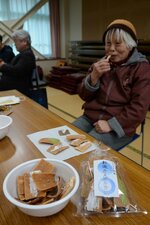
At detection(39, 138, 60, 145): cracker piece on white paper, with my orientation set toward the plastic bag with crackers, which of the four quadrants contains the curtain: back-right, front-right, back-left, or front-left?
back-left

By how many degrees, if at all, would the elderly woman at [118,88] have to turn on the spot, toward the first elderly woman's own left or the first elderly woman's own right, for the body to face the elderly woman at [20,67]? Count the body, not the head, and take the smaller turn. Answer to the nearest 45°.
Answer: approximately 90° to the first elderly woman's own right

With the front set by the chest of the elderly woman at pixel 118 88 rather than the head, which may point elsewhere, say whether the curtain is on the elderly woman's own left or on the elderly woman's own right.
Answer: on the elderly woman's own right
